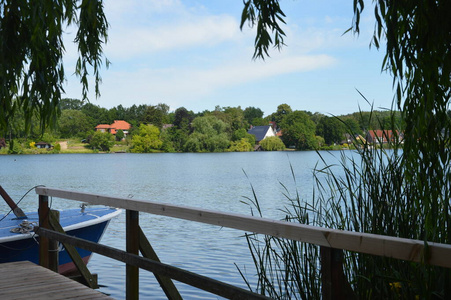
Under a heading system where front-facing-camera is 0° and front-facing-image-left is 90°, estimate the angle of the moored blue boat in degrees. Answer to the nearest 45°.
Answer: approximately 270°

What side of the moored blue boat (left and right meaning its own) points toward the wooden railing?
right

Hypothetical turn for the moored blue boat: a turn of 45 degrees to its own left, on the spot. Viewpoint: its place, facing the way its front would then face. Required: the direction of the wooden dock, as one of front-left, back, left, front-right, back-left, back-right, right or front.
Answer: back-right
